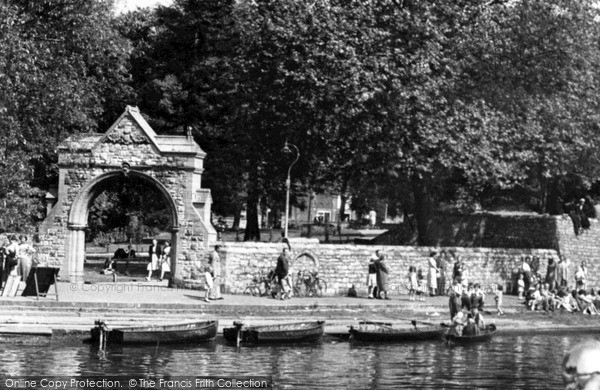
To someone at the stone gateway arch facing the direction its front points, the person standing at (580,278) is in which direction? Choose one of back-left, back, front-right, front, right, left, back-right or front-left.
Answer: left

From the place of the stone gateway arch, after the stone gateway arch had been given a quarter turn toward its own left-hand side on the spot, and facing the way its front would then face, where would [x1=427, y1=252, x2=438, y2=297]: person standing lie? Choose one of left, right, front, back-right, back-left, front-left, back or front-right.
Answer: front

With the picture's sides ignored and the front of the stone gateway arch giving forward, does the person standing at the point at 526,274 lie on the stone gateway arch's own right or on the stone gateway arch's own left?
on the stone gateway arch's own left
